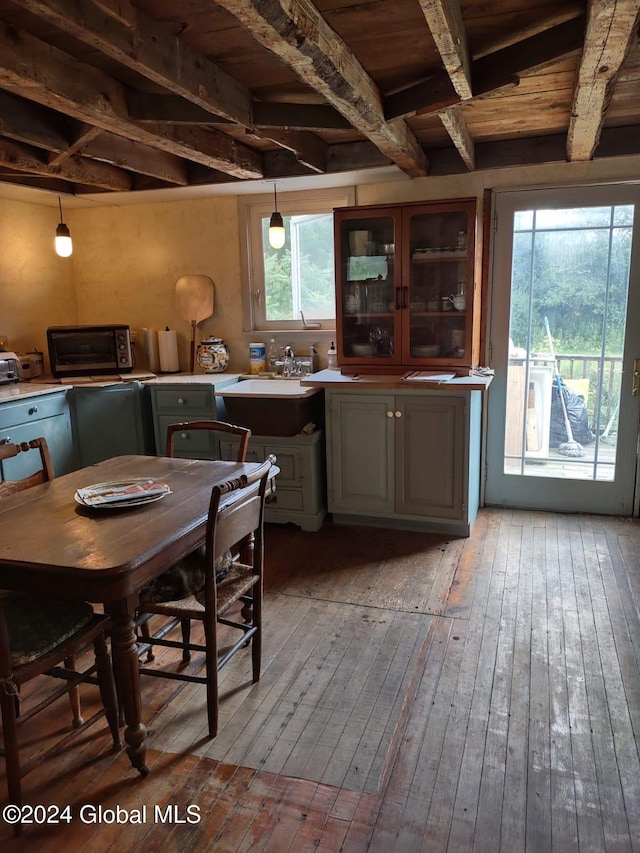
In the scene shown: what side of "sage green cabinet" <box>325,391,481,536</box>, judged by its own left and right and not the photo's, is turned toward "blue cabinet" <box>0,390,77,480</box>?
right

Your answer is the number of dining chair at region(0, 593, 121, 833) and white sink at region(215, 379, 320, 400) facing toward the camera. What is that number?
1

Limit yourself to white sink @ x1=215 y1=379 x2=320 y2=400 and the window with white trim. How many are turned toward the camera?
2

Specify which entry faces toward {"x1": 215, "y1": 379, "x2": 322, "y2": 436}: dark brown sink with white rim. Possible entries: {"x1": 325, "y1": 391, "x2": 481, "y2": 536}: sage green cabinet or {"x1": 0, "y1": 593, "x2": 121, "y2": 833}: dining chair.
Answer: the dining chair

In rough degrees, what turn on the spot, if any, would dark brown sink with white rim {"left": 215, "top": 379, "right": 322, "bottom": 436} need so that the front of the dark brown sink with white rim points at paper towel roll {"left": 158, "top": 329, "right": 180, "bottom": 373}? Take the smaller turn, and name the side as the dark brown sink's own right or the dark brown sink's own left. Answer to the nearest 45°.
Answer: approximately 135° to the dark brown sink's own right

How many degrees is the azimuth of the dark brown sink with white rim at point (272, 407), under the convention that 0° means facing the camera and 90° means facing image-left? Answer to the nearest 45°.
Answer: approximately 0°

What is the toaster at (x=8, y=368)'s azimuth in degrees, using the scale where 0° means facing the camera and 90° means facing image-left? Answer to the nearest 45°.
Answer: approximately 315°

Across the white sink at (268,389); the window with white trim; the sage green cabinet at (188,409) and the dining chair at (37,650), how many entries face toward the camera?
3

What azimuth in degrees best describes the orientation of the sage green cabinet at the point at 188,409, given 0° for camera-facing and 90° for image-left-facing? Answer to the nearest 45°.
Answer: approximately 0°

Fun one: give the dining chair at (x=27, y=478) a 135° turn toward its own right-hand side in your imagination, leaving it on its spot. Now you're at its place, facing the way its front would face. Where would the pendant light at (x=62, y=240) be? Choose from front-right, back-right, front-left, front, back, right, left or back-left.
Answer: right
